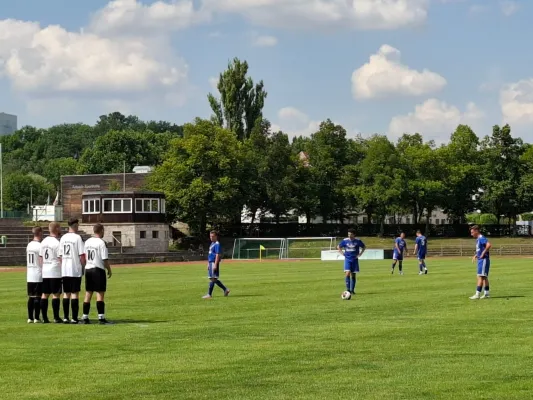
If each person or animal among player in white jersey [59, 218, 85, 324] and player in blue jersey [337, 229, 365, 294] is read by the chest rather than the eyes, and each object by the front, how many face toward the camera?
1

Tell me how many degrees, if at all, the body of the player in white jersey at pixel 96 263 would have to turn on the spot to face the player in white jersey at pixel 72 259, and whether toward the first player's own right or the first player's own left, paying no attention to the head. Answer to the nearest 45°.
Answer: approximately 90° to the first player's own left

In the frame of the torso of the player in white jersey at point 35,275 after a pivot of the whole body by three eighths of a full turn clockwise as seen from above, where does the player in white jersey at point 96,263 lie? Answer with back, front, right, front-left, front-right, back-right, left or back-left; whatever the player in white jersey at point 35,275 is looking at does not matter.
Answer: front-left

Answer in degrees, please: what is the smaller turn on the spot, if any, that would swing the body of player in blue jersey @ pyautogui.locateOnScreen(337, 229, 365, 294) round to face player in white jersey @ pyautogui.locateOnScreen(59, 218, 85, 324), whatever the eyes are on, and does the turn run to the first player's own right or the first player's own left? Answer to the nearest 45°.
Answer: approximately 45° to the first player's own right

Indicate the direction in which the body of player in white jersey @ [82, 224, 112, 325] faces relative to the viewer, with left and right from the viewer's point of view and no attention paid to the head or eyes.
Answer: facing away from the viewer and to the right of the viewer

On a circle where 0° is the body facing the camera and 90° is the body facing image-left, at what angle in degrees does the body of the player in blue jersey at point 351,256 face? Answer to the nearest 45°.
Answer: approximately 0°

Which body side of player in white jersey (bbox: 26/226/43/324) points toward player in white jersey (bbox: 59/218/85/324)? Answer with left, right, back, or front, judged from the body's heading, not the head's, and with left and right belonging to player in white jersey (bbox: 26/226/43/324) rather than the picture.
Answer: right

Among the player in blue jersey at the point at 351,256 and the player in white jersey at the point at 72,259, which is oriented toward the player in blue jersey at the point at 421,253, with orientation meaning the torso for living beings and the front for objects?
the player in white jersey

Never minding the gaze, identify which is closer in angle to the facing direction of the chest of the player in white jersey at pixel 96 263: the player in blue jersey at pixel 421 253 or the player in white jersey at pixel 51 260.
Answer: the player in blue jersey

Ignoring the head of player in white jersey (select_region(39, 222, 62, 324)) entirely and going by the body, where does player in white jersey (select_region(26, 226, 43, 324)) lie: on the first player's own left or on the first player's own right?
on the first player's own left

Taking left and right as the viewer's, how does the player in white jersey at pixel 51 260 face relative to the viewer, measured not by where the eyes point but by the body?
facing away from the viewer and to the right of the viewer

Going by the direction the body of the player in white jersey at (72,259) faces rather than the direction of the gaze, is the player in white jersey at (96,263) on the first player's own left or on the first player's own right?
on the first player's own right
